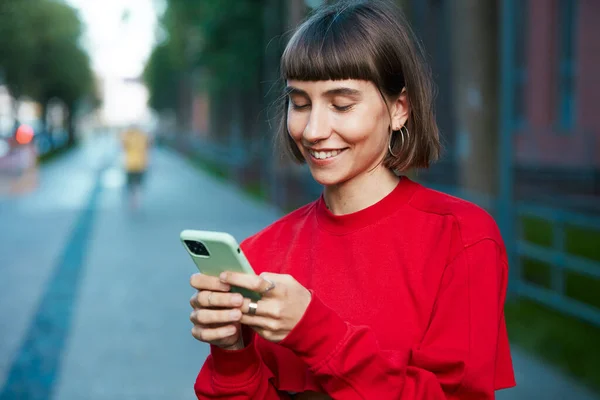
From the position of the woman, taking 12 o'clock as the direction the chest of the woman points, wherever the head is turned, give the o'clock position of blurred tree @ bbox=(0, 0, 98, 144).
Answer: The blurred tree is roughly at 4 o'clock from the woman.

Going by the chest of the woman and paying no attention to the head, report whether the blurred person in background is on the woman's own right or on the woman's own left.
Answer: on the woman's own right

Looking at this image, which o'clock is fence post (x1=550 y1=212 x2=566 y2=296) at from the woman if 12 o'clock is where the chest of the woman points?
The fence post is roughly at 5 o'clock from the woman.

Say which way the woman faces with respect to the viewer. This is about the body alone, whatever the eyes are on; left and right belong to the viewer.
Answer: facing the viewer and to the left of the viewer

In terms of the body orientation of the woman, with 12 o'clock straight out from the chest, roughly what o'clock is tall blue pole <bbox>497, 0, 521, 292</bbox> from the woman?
The tall blue pole is roughly at 5 o'clock from the woman.

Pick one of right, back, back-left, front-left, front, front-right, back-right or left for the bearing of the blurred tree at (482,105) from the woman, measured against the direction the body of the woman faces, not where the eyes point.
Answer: back-right
